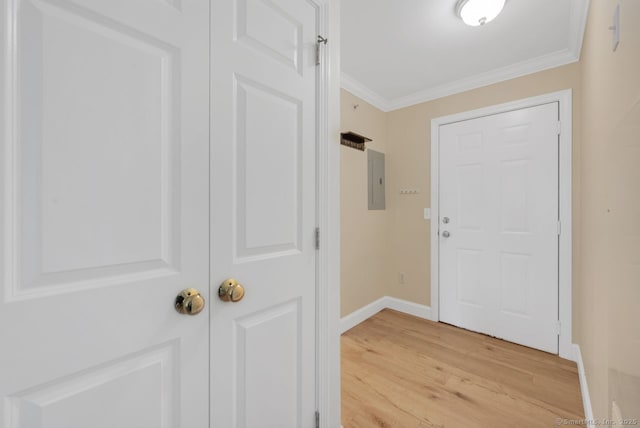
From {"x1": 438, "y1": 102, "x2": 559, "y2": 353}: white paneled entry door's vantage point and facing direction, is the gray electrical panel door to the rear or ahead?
ahead

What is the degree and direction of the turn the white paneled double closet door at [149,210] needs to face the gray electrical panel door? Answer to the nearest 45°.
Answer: approximately 90° to its left

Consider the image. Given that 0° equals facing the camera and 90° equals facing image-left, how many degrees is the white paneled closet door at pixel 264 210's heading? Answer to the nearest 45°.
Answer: approximately 315°

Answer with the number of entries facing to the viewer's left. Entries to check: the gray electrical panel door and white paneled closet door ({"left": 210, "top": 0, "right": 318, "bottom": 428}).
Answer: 0

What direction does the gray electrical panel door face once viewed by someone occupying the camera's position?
facing the viewer and to the right of the viewer
